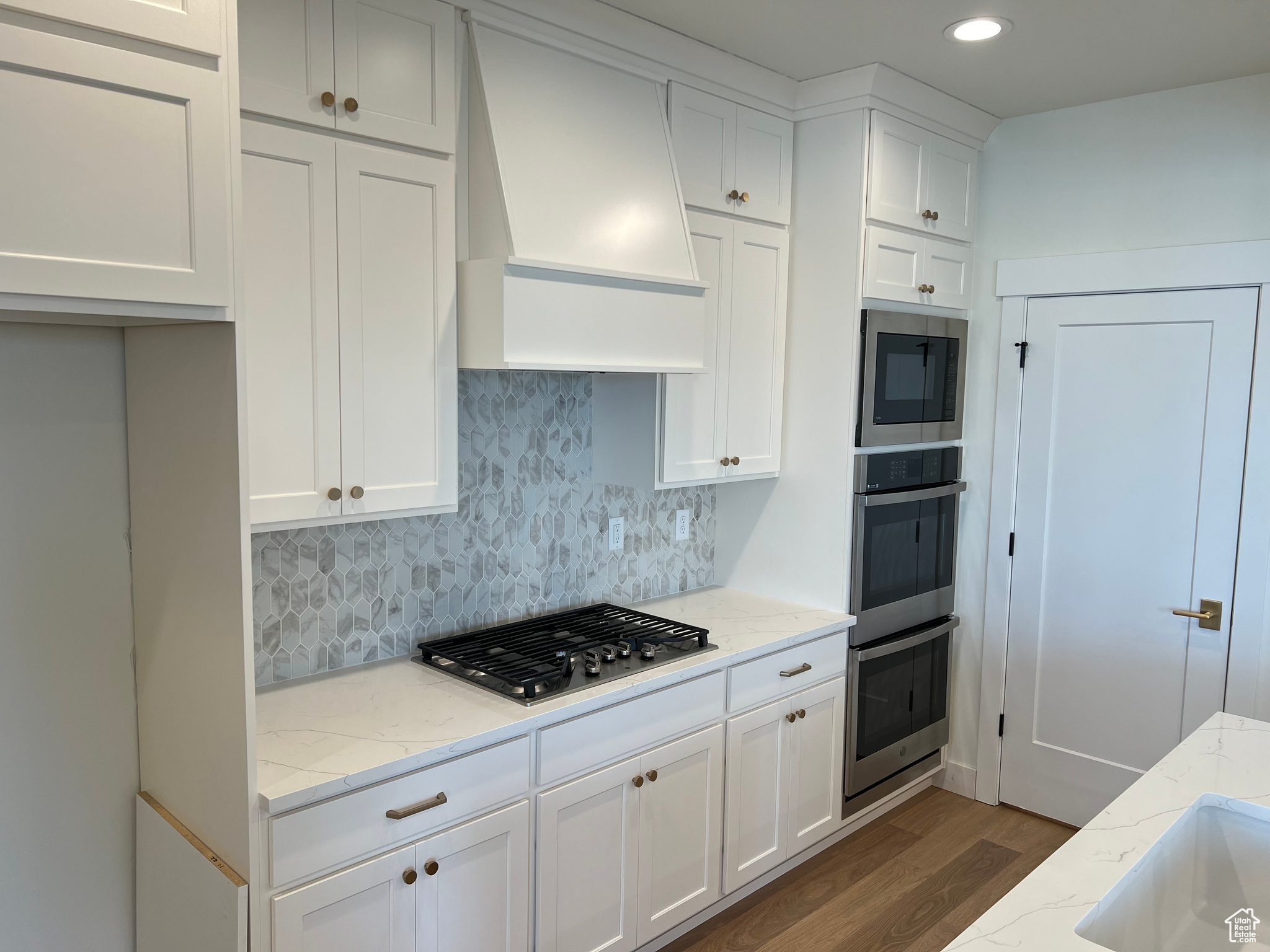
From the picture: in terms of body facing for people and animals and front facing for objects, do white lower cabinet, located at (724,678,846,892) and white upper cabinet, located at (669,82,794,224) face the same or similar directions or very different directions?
same or similar directions

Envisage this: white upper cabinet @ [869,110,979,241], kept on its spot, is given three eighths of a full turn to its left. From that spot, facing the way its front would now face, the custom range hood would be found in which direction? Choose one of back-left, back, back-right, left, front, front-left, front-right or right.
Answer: back-left

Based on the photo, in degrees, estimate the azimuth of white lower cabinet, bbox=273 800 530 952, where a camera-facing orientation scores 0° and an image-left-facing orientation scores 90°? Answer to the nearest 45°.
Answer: approximately 315°

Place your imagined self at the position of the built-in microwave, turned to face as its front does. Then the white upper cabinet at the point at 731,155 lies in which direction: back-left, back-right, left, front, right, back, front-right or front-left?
right

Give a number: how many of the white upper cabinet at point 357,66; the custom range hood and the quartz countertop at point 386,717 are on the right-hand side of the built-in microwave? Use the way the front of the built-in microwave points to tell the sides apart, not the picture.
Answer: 3

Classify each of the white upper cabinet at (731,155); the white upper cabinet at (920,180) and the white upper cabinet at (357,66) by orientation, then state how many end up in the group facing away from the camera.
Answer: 0

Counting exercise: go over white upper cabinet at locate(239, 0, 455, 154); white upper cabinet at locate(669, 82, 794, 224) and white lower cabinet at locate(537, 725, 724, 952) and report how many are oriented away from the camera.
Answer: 0

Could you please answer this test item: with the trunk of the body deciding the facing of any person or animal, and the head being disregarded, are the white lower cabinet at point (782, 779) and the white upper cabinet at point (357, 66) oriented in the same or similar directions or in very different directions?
same or similar directions

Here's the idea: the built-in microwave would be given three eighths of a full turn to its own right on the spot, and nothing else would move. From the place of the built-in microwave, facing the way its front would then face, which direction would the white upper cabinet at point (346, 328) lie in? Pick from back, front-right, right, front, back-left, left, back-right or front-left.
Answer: front-left

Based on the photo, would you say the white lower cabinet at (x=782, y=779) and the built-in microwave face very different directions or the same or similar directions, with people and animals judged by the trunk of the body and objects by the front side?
same or similar directions

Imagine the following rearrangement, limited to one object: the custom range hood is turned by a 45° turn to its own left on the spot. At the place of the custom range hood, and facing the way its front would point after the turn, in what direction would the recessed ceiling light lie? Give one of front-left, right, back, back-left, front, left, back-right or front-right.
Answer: front

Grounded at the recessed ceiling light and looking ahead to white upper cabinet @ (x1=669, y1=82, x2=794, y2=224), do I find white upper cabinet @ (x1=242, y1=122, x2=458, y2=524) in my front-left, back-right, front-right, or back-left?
front-left

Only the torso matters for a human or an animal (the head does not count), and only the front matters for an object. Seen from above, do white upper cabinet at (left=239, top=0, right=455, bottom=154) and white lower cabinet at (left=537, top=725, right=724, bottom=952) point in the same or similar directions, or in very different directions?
same or similar directions

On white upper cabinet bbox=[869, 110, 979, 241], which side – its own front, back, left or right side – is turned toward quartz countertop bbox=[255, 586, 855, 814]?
right

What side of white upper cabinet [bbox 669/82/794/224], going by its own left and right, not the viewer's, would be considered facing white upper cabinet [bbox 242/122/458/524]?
right

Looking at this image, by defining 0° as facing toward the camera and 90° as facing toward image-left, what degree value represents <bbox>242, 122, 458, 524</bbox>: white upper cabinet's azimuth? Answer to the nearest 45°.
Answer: approximately 315°
